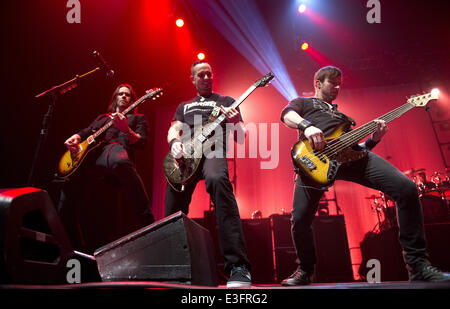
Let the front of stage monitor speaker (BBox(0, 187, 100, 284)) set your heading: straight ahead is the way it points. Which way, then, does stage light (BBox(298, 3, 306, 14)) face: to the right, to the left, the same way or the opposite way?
the opposite way

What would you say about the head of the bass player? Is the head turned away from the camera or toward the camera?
toward the camera

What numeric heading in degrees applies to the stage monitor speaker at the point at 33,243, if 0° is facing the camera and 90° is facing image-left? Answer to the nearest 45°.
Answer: approximately 225°

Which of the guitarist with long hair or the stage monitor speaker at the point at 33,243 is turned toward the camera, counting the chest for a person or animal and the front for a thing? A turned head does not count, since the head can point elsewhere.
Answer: the guitarist with long hair

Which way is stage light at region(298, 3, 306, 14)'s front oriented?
toward the camera

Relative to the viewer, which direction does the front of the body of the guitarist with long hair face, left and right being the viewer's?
facing the viewer

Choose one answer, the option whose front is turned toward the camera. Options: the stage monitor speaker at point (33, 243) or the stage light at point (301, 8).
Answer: the stage light

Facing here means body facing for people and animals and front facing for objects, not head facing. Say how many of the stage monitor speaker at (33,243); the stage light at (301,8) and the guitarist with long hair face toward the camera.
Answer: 2

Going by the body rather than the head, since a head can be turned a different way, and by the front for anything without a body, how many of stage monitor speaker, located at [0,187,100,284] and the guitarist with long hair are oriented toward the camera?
1
